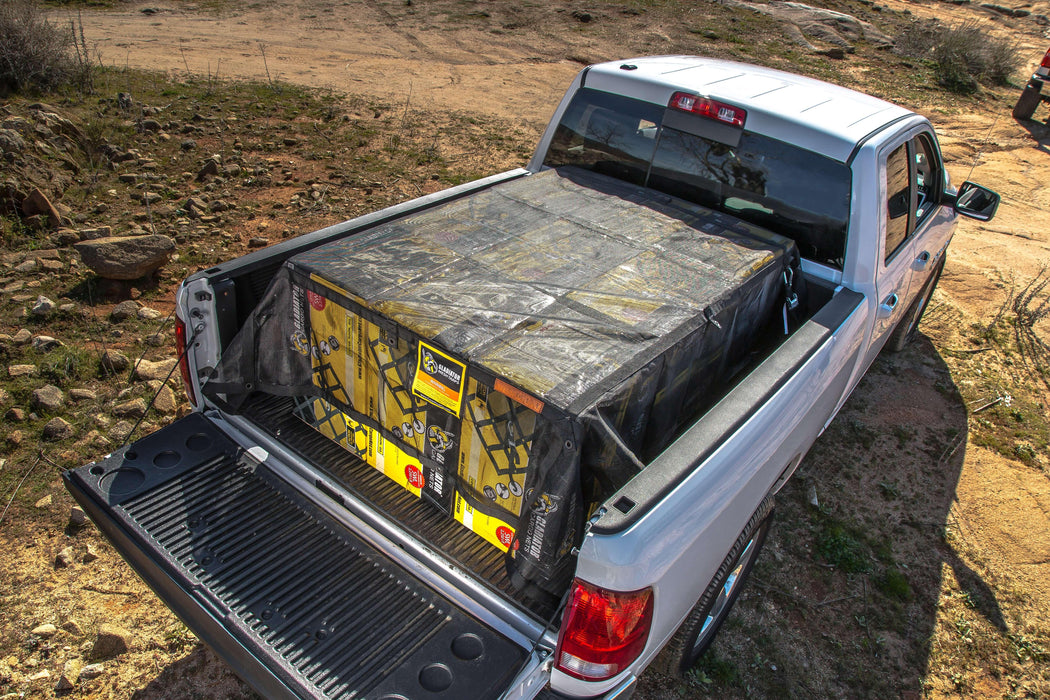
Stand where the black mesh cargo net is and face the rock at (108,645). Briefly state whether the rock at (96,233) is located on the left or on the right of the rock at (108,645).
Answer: right

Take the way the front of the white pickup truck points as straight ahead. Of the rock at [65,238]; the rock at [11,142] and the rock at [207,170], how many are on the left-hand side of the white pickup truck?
3

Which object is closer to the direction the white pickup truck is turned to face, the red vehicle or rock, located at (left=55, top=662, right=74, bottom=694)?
the red vehicle

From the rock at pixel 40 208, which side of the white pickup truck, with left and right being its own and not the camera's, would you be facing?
left

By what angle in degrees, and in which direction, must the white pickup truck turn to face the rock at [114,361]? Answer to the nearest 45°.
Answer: approximately 90° to its left

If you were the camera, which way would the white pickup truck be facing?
facing away from the viewer and to the right of the viewer

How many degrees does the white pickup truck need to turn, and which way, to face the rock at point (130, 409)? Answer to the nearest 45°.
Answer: approximately 90° to its left

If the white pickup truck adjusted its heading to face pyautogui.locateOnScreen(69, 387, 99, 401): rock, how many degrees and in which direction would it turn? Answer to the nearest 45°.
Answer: approximately 90° to its left

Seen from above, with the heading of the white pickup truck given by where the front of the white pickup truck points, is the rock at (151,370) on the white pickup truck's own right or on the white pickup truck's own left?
on the white pickup truck's own left

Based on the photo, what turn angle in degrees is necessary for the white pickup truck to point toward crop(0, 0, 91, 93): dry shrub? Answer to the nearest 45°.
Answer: approximately 90° to its left

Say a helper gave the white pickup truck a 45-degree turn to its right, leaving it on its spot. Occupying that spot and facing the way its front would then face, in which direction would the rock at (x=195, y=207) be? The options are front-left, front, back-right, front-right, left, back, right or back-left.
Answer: back-left

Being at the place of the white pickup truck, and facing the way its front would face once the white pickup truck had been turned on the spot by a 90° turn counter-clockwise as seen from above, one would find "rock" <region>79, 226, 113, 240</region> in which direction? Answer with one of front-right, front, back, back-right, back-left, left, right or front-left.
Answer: front

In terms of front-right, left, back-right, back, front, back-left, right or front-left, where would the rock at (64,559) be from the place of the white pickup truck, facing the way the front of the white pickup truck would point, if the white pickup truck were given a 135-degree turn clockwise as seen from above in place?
right

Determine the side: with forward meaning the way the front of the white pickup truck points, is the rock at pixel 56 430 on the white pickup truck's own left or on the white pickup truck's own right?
on the white pickup truck's own left

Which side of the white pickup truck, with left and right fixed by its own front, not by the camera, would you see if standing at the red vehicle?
front
